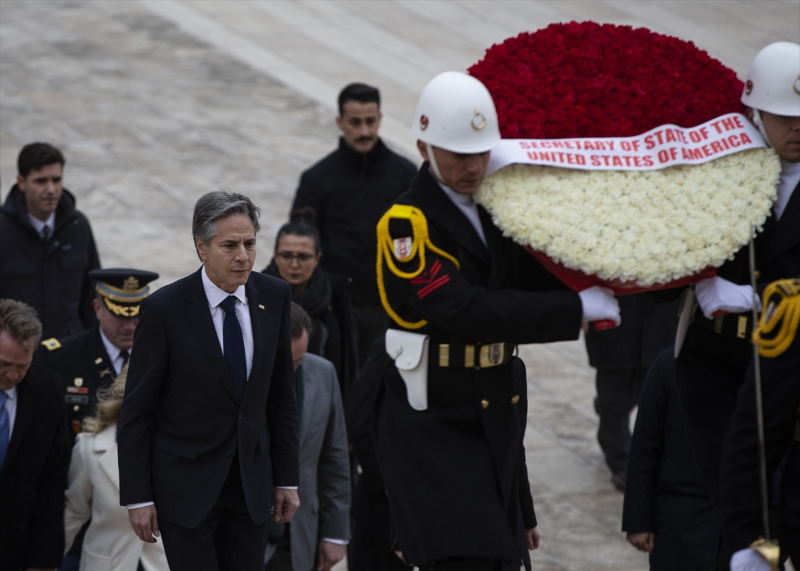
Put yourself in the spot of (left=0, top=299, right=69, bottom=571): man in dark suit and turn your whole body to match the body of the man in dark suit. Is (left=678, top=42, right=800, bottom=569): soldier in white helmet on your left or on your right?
on your left

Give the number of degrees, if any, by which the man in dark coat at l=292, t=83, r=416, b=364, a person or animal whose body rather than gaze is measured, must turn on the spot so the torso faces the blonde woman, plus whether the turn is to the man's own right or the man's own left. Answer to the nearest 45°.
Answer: approximately 45° to the man's own right

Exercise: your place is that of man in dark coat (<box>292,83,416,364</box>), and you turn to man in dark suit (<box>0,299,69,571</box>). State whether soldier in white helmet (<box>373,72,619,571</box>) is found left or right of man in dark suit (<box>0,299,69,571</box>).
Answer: left

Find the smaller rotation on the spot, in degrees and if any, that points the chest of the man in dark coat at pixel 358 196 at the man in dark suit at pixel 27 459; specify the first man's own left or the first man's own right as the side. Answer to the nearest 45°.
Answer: approximately 45° to the first man's own right

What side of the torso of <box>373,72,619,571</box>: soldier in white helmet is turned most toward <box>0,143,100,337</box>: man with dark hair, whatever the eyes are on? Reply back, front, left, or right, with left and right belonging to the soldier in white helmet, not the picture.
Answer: back

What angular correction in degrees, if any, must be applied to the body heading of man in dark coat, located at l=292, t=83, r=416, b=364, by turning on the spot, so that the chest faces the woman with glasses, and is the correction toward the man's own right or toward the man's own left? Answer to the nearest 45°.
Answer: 0° — they already face them

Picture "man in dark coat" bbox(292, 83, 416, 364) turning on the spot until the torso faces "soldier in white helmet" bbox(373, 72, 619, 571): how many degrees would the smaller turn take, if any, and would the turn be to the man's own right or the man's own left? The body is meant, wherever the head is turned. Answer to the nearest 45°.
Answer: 0° — they already face them
